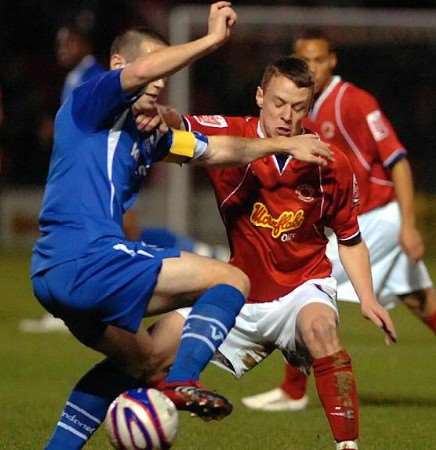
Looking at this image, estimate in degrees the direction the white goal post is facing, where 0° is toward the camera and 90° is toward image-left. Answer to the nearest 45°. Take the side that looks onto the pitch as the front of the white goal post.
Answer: approximately 0°

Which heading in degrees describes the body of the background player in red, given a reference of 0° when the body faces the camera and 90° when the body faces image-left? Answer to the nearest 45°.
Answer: approximately 45°

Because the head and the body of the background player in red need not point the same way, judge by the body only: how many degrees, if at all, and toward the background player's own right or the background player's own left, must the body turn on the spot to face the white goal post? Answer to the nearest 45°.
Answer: approximately 135° to the background player's own right
